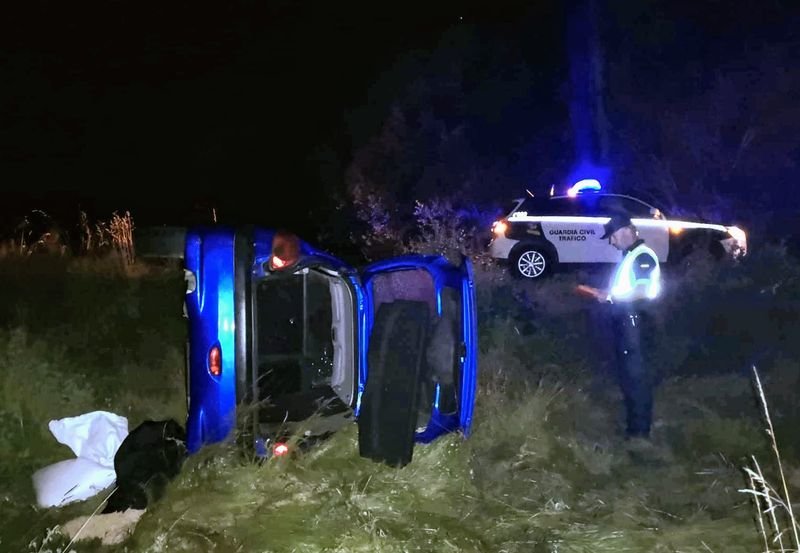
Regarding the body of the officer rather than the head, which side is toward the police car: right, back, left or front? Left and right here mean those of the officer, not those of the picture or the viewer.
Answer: right

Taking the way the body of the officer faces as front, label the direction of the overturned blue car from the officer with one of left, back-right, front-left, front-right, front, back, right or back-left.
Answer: front-left

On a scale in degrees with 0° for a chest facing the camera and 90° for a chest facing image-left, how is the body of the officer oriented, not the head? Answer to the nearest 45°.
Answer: approximately 90°

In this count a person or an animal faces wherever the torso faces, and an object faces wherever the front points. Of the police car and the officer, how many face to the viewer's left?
1

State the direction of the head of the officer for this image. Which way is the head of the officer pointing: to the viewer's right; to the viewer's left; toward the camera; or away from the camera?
to the viewer's left

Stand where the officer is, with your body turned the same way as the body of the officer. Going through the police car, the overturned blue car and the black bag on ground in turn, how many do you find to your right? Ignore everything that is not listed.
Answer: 1

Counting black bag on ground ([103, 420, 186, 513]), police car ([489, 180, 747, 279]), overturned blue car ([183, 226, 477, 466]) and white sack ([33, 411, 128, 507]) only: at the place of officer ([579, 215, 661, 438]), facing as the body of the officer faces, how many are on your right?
1

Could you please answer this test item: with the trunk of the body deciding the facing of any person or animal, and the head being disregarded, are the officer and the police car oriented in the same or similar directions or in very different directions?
very different directions

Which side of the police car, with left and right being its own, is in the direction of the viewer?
right

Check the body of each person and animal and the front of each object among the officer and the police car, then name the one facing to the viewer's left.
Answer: the officer

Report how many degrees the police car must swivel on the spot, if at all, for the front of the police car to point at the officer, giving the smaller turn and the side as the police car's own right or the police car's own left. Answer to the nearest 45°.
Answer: approximately 90° to the police car's own right

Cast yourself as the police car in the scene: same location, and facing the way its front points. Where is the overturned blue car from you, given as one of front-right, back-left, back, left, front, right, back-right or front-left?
right
